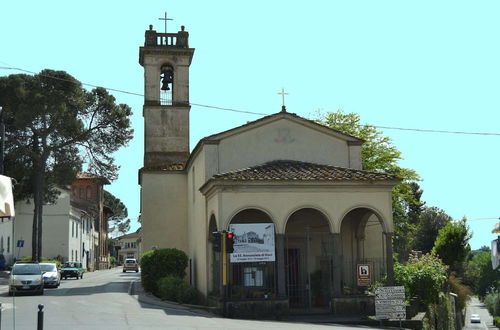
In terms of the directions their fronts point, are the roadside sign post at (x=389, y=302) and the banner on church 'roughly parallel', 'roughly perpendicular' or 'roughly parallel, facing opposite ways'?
roughly parallel

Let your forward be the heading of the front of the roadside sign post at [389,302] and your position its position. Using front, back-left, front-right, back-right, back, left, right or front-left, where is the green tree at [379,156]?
back

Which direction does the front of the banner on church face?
toward the camera

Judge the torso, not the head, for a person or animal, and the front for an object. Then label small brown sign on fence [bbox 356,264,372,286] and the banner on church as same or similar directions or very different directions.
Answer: same or similar directions

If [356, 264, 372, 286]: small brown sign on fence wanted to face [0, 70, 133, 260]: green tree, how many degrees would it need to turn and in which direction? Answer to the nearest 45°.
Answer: approximately 135° to its right

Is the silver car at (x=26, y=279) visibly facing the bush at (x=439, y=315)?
no

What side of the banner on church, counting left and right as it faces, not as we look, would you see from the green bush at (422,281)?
left

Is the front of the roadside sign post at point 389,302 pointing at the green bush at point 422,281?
no

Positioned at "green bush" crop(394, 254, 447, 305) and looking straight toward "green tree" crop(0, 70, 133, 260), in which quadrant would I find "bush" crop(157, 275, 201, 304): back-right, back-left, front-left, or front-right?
front-left

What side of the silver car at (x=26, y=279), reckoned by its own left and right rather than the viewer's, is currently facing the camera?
front

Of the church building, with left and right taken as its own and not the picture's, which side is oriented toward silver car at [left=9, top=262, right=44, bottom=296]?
right

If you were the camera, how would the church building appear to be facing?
facing the viewer

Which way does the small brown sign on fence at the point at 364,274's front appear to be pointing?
toward the camera

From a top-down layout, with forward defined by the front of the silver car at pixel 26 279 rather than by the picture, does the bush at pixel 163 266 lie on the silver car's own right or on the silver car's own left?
on the silver car's own left

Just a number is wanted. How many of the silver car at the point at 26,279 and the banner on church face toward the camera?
2

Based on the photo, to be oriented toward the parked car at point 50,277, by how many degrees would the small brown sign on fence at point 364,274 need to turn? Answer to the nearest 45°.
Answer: approximately 135° to its right

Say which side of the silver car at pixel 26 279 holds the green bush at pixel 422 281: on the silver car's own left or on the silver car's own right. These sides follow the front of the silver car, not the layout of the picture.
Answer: on the silver car's own left
